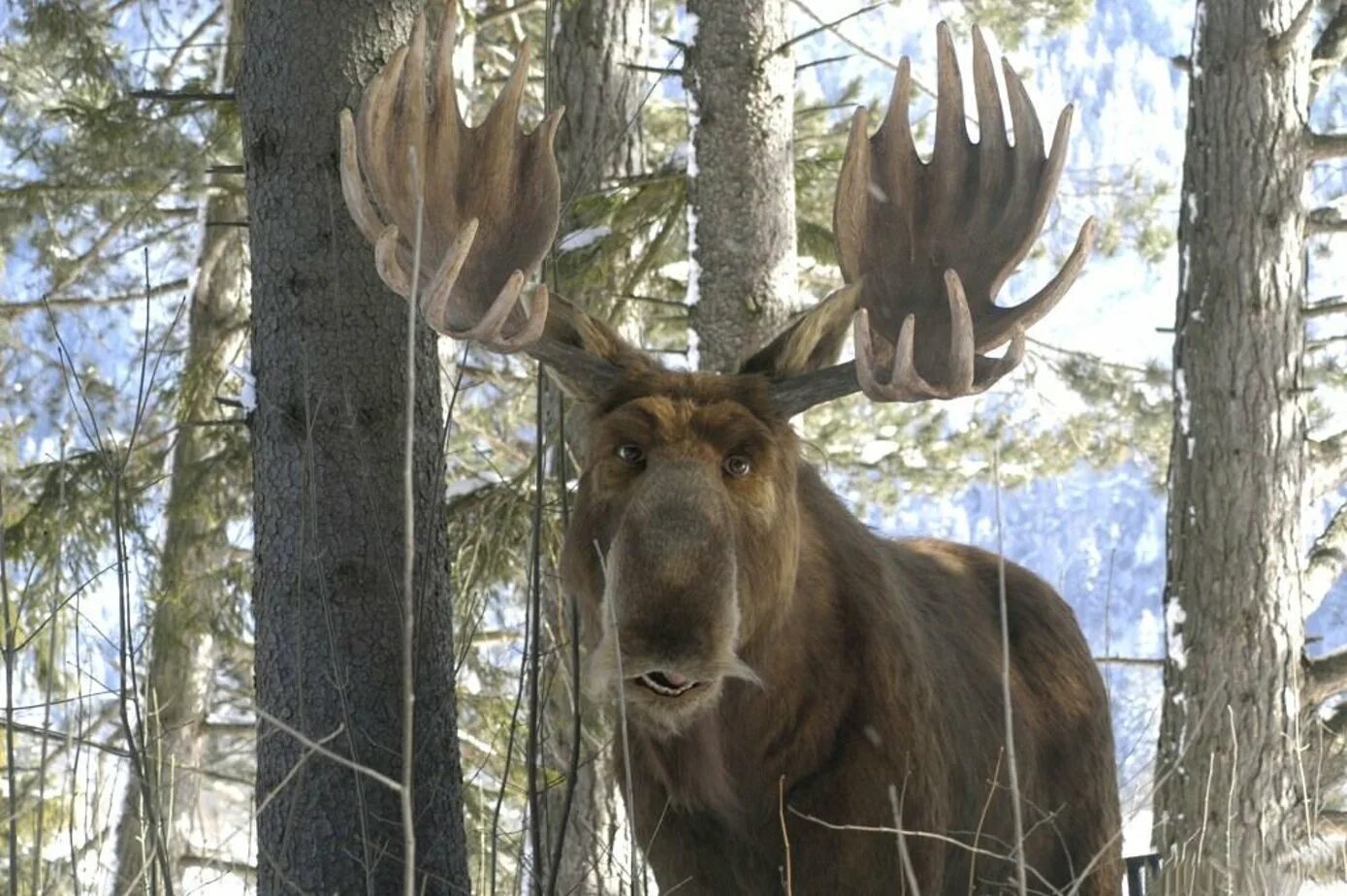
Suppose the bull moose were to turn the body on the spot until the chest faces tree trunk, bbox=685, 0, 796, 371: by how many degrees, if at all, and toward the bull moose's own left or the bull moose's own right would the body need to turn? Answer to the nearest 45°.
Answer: approximately 135° to the bull moose's own right

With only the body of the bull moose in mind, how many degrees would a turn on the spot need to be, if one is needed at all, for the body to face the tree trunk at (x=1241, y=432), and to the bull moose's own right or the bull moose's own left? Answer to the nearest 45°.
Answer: approximately 180°

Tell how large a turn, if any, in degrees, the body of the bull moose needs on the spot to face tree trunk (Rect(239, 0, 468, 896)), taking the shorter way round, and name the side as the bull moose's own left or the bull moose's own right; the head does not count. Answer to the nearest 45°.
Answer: approximately 45° to the bull moose's own right

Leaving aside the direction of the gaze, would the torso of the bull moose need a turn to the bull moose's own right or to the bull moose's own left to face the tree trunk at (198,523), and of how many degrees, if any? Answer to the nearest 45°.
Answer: approximately 90° to the bull moose's own right

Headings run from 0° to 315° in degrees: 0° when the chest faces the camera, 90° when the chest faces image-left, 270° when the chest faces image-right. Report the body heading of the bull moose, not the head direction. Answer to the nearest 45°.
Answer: approximately 45°
